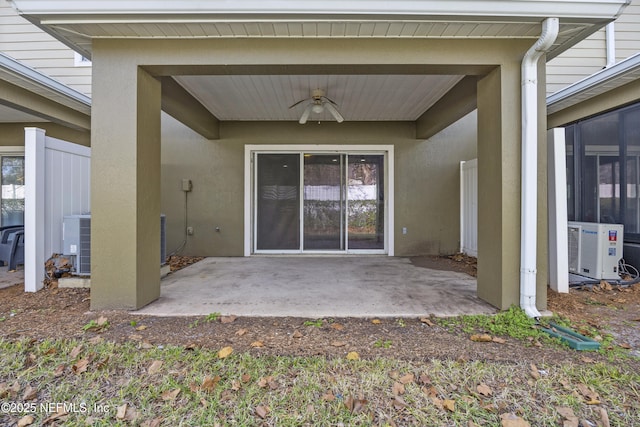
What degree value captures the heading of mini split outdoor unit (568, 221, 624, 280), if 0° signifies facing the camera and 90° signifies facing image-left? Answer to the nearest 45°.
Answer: approximately 45°

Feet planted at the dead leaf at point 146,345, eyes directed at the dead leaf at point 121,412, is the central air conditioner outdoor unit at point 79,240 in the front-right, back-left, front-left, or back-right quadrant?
back-right

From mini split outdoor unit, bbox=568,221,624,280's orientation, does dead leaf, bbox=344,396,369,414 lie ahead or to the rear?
ahead

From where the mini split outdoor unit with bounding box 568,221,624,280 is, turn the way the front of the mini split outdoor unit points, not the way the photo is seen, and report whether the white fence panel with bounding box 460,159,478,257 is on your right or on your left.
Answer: on your right

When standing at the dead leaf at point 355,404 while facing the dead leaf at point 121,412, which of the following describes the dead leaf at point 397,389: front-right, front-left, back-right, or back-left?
back-right

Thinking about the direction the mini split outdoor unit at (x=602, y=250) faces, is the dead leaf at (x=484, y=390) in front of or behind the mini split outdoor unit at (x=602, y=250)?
in front
